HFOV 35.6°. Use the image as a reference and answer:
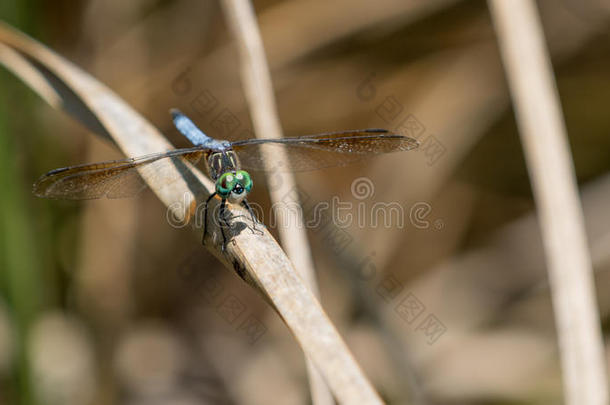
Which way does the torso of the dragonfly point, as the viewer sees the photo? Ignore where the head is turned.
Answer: toward the camera

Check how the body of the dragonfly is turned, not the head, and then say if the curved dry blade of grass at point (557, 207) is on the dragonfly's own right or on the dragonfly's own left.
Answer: on the dragonfly's own left
